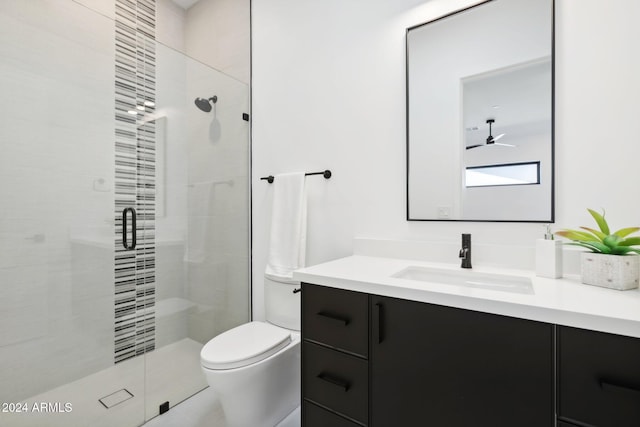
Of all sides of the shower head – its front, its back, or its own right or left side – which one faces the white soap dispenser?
left

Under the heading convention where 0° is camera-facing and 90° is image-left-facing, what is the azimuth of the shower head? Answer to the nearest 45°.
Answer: approximately 45°

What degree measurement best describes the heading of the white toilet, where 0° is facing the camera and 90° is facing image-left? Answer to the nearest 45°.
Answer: approximately 45°

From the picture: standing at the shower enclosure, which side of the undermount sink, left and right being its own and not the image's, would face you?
right

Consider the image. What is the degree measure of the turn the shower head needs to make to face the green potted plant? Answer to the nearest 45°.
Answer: approximately 90° to its left
